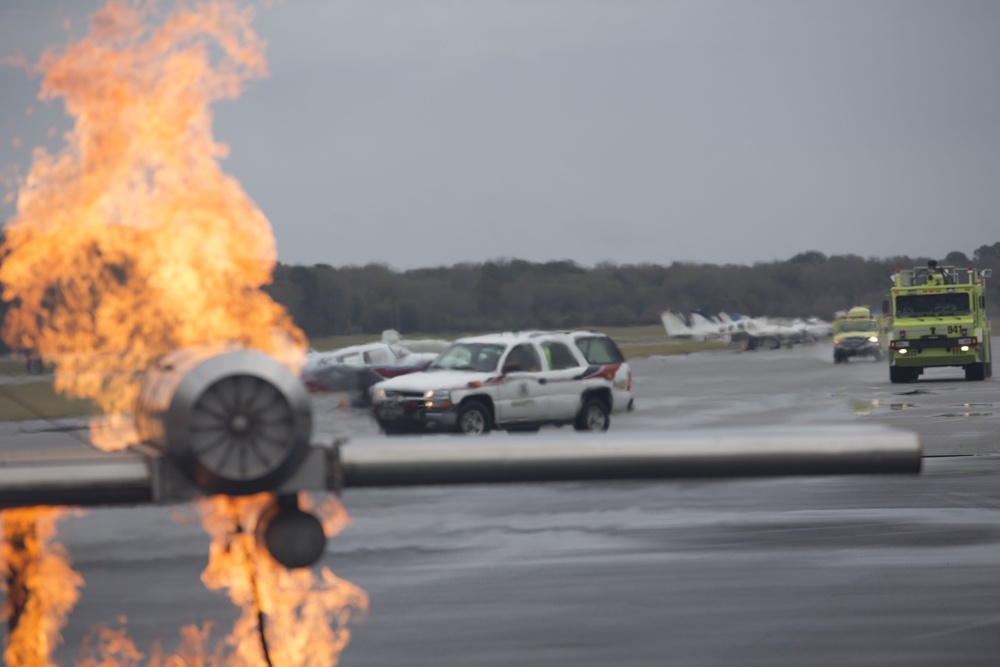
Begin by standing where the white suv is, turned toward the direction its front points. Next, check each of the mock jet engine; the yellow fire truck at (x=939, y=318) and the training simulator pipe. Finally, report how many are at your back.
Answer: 1

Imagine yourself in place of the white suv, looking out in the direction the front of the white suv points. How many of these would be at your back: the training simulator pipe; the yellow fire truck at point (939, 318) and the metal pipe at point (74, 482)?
1

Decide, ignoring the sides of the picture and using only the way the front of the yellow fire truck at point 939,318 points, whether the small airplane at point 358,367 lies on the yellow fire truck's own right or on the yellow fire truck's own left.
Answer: on the yellow fire truck's own right

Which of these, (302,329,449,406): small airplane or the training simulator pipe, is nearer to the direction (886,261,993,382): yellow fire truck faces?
the training simulator pipe

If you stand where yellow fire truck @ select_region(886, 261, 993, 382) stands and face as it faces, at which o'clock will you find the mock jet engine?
The mock jet engine is roughly at 12 o'clock from the yellow fire truck.

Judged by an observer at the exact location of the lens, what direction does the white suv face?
facing the viewer and to the left of the viewer

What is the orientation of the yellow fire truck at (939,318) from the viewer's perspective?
toward the camera

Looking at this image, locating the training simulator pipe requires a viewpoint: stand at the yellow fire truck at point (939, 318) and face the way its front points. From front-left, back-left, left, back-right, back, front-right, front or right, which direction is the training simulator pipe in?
front

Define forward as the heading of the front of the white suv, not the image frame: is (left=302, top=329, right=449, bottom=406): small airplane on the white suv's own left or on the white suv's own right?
on the white suv's own right

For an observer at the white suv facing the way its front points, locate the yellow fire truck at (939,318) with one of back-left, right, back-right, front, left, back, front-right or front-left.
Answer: back

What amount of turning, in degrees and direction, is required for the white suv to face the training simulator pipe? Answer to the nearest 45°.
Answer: approximately 45° to its left

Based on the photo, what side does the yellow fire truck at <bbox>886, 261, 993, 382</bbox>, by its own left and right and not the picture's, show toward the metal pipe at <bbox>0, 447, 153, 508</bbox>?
front

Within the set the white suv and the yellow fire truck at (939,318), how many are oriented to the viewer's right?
0

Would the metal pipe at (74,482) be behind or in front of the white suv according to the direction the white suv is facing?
in front

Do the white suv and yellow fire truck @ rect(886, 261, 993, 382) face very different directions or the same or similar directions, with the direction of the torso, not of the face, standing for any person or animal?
same or similar directions

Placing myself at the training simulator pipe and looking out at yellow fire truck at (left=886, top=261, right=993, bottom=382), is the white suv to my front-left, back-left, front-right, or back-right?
front-left
